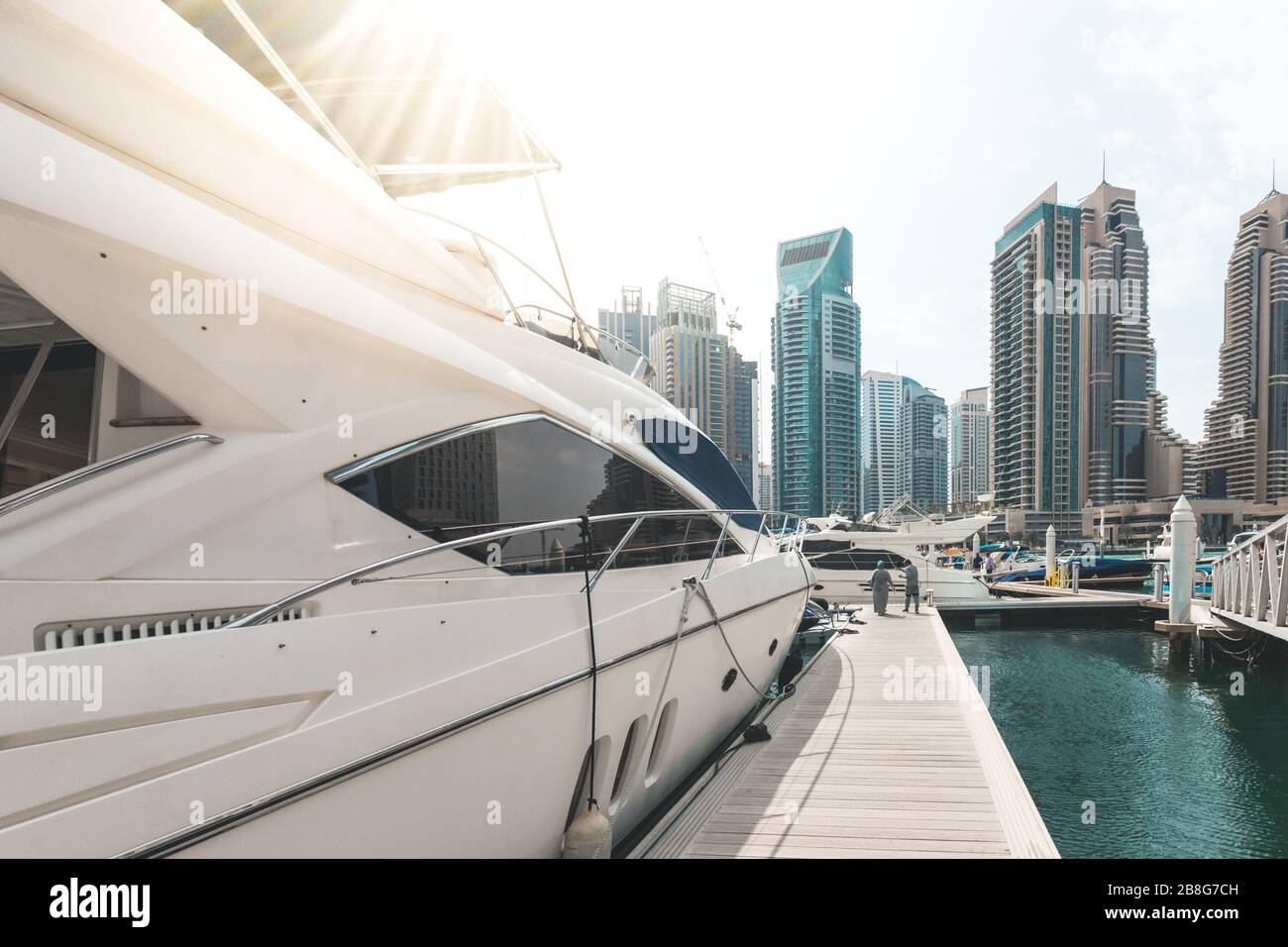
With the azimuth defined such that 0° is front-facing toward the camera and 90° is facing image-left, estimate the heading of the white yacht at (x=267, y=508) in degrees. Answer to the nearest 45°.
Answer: approximately 225°

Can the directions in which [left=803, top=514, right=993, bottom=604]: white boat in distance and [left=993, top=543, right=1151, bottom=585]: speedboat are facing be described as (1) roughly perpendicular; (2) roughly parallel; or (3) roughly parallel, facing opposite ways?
roughly parallel, facing opposite ways

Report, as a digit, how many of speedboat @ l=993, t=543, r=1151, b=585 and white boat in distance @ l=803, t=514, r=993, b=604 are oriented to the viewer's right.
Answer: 1

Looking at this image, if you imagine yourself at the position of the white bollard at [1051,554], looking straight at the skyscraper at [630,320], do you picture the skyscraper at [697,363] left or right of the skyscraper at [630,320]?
right

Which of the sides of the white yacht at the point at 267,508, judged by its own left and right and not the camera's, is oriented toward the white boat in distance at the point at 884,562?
front
